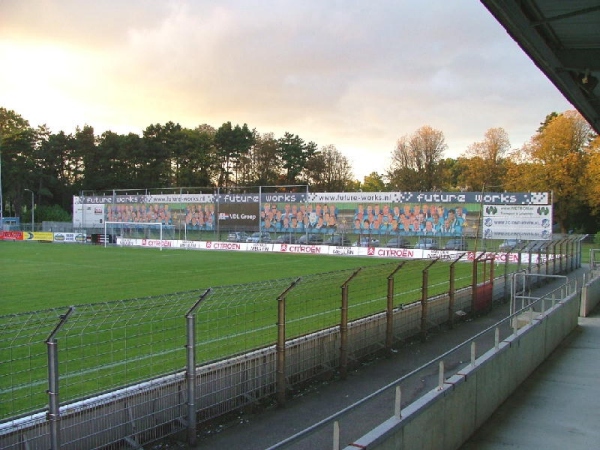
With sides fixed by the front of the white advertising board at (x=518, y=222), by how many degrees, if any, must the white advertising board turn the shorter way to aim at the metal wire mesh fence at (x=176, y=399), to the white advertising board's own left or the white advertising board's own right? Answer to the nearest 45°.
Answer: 0° — it already faces it

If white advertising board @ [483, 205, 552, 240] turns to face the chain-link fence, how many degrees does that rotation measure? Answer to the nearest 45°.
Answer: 0° — it already faces it

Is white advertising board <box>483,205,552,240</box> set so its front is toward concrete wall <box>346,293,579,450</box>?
yes

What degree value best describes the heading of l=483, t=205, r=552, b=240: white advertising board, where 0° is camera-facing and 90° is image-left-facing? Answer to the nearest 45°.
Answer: approximately 0°

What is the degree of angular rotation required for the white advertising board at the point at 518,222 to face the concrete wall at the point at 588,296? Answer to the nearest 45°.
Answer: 0° — it already faces it
